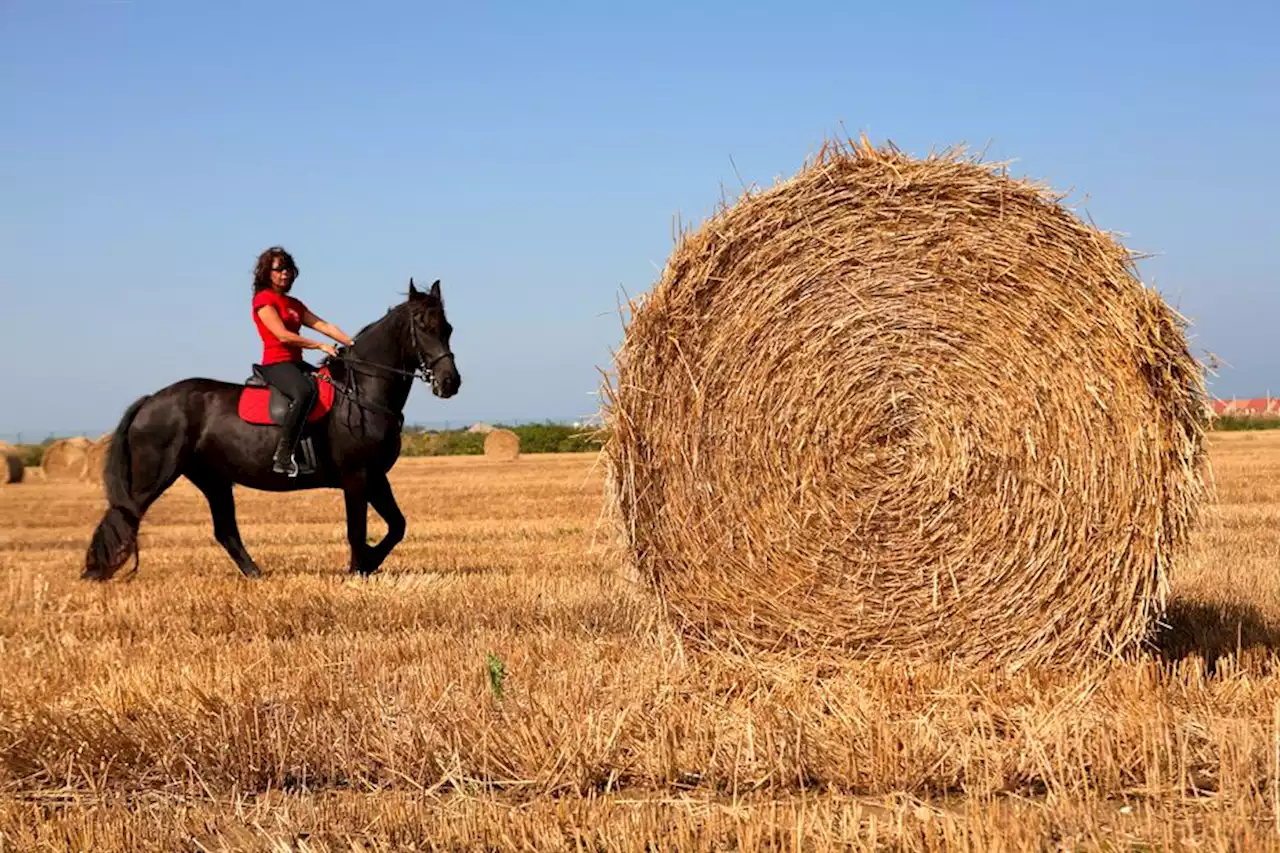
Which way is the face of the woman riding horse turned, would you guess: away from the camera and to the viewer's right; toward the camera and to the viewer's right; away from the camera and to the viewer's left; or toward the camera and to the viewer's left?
toward the camera and to the viewer's right

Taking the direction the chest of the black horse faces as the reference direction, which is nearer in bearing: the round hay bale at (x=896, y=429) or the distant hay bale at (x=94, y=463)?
the round hay bale

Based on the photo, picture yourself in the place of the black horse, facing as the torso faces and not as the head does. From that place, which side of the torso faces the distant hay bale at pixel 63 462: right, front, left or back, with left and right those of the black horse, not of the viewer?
left

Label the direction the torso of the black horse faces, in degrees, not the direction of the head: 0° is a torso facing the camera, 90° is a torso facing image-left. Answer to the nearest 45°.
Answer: approximately 270°

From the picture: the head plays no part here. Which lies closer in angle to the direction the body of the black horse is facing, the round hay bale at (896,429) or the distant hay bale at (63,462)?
the round hay bale

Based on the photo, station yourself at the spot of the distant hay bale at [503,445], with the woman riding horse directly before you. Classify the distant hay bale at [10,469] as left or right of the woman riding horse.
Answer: right

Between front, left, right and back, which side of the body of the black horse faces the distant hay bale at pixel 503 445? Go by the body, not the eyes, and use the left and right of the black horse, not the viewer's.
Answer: left

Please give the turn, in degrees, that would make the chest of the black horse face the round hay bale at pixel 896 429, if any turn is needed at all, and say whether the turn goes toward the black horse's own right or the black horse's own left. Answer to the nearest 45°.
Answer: approximately 45° to the black horse's own right

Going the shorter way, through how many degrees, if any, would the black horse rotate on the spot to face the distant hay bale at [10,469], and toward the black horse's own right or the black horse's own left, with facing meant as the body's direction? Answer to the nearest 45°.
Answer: approximately 90° to the black horse's own left
